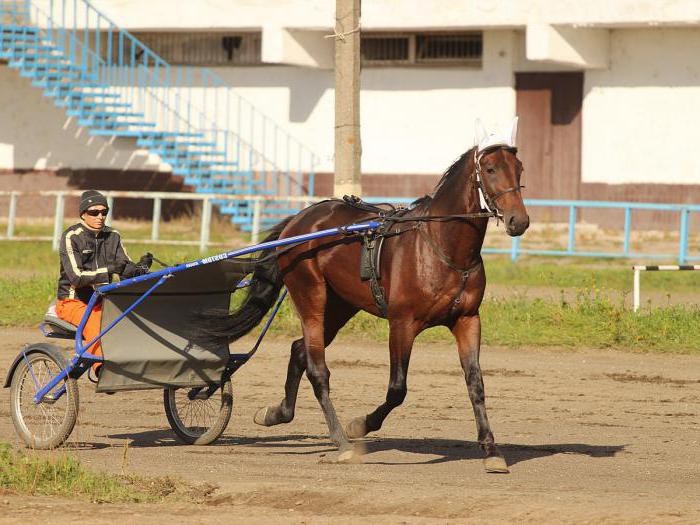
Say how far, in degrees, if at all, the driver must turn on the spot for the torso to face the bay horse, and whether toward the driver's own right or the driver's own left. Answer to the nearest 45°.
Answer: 0° — they already face it

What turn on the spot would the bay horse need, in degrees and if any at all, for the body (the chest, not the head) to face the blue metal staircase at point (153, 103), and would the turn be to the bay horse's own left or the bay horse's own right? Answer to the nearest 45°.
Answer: approximately 135° to the bay horse's own left

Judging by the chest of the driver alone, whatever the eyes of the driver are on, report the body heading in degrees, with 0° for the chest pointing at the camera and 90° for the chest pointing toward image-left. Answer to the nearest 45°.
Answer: approximately 315°

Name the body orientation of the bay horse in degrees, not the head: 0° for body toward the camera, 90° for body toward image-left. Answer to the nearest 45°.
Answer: approximately 315°

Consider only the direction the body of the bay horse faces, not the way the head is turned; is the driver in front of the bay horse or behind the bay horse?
behind

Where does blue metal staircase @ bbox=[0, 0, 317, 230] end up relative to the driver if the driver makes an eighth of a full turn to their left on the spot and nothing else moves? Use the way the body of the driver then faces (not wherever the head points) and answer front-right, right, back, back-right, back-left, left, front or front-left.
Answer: left
